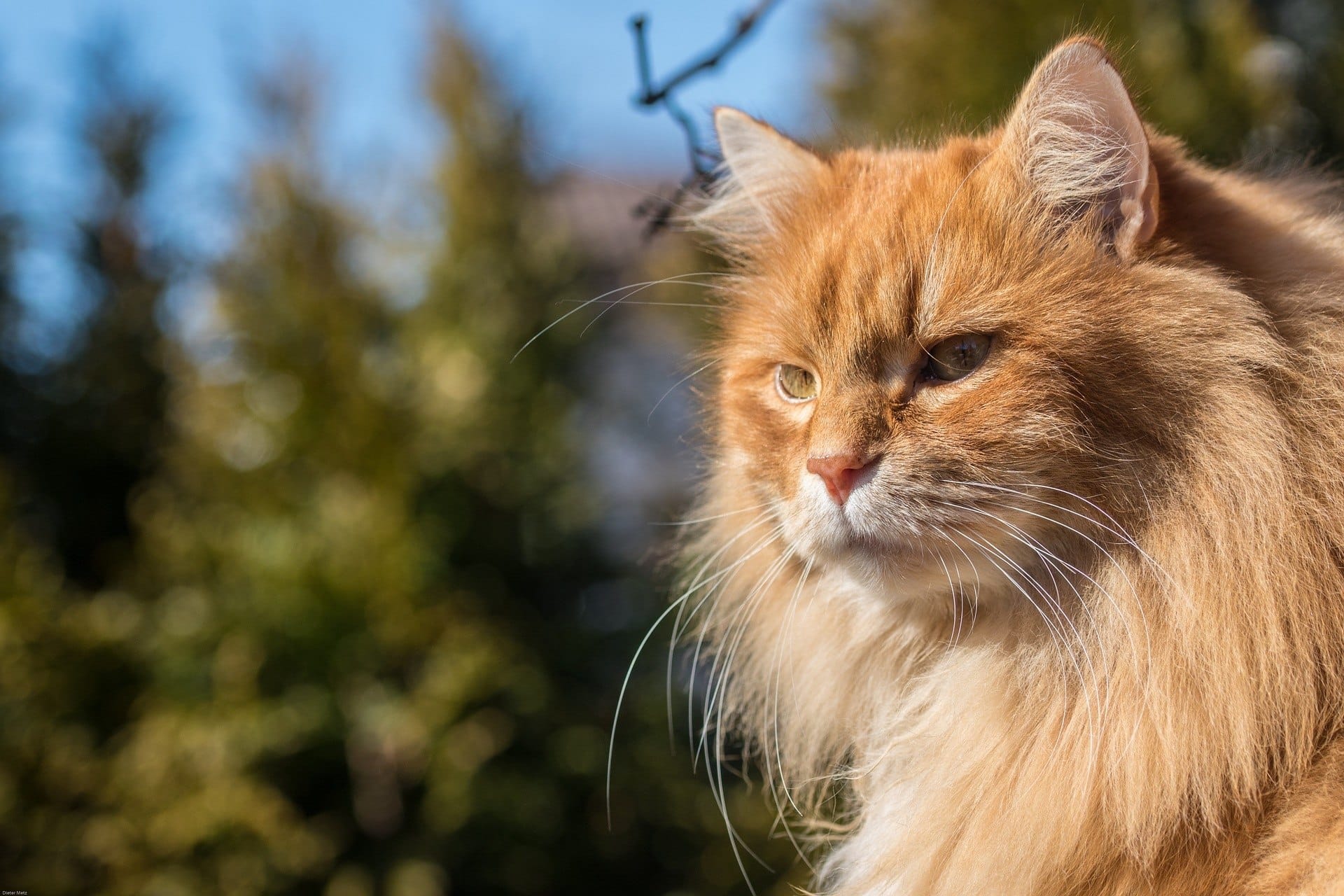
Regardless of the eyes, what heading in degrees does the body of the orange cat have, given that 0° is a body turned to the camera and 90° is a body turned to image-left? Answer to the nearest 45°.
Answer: approximately 45°

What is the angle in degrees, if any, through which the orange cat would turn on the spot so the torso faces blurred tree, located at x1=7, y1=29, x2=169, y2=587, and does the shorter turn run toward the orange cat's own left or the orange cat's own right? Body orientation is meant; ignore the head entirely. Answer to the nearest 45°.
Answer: approximately 90° to the orange cat's own right
